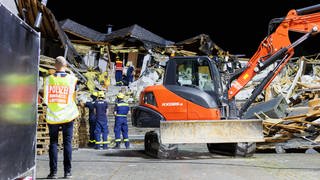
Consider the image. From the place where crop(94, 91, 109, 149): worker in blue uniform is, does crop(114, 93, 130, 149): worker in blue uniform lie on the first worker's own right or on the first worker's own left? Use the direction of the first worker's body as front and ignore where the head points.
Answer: on the first worker's own right

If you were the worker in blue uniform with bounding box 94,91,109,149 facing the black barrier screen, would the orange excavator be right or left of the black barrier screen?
left

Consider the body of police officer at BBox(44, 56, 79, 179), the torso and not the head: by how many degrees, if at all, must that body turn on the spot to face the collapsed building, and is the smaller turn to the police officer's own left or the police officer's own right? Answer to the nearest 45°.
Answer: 0° — they already face it

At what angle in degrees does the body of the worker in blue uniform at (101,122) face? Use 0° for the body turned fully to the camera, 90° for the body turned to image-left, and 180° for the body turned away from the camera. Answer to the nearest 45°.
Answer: approximately 180°

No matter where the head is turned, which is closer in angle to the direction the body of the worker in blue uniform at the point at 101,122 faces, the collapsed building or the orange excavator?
the collapsed building

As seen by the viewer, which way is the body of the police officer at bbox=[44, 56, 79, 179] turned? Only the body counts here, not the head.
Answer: away from the camera

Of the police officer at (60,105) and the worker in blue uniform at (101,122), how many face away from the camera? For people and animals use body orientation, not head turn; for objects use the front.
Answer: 2
